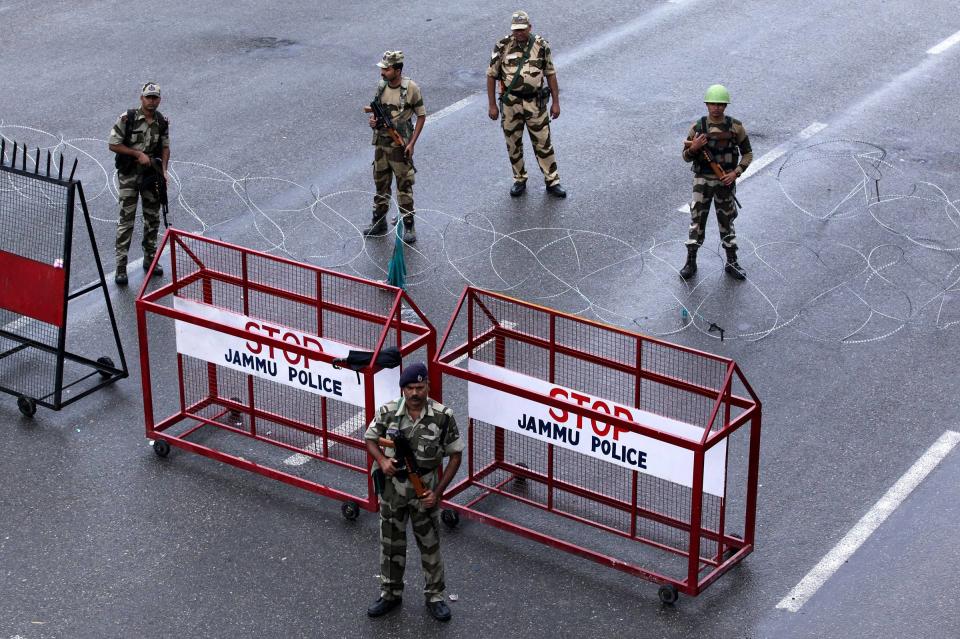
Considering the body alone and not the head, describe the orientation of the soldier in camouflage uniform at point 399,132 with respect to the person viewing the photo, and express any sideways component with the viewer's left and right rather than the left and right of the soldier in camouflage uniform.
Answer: facing the viewer and to the left of the viewer

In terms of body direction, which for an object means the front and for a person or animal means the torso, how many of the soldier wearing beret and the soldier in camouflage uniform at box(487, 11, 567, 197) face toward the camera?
2

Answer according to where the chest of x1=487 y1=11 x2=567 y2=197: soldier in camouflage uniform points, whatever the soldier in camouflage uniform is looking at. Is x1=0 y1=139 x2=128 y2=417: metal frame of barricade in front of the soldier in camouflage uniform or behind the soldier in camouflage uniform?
in front

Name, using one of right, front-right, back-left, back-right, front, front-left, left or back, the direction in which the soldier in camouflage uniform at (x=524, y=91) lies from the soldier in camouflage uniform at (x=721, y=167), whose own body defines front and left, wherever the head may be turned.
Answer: back-right

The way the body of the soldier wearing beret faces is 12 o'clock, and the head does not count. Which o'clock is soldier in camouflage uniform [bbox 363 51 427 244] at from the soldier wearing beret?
The soldier in camouflage uniform is roughly at 6 o'clock from the soldier wearing beret.

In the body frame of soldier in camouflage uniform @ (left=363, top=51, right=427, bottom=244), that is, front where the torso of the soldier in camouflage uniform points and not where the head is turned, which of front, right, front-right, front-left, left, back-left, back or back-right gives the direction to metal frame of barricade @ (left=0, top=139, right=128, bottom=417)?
front

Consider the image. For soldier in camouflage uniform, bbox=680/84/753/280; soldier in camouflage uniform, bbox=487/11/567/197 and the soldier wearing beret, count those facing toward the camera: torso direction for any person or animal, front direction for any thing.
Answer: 3

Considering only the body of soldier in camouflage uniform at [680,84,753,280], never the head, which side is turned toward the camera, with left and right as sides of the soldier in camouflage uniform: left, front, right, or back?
front

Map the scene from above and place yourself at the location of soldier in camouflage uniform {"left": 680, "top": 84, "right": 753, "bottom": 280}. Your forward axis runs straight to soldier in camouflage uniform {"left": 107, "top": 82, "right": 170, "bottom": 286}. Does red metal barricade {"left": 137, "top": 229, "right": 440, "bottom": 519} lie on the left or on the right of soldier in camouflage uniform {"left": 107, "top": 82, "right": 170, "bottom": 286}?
left

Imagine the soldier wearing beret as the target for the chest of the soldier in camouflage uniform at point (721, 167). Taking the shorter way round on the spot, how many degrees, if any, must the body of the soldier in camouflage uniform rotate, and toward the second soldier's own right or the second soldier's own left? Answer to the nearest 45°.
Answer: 0° — they already face them

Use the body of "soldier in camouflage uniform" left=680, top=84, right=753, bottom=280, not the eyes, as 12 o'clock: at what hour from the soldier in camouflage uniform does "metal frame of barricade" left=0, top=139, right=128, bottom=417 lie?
The metal frame of barricade is roughly at 2 o'clock from the soldier in camouflage uniform.
